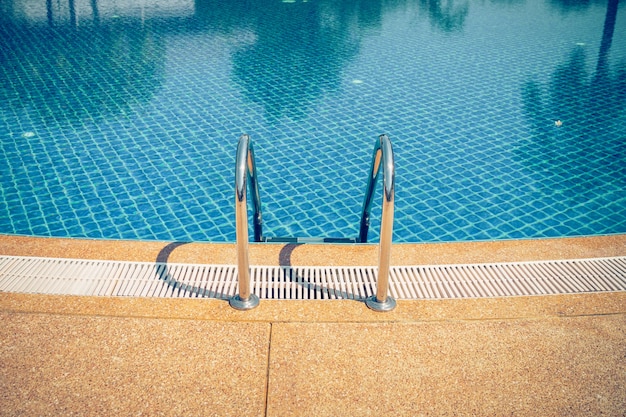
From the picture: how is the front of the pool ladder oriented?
away from the camera
